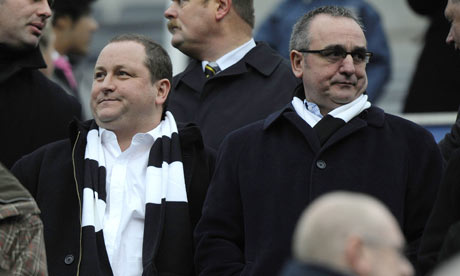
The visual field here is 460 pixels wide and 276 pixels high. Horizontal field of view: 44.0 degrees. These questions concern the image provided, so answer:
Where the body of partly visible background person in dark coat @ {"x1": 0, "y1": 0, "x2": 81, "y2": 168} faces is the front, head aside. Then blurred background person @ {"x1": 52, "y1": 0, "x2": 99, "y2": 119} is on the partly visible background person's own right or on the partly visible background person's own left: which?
on the partly visible background person's own left

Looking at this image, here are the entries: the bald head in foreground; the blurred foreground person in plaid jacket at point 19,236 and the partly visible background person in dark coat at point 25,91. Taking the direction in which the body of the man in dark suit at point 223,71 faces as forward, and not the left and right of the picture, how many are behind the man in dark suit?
0

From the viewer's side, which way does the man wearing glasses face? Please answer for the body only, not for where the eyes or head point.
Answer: toward the camera

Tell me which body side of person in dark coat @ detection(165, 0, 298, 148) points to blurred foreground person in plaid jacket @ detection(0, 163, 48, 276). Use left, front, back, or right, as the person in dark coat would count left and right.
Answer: front

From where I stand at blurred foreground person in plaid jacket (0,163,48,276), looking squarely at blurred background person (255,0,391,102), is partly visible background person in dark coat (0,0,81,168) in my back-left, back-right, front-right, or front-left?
front-left

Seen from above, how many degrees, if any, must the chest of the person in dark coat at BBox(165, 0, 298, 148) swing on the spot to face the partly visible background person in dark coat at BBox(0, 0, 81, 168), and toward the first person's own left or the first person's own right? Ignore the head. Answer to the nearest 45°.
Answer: approximately 45° to the first person's own right

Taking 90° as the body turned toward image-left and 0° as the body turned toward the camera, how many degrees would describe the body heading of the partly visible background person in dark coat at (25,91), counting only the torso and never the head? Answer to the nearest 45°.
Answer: approximately 315°

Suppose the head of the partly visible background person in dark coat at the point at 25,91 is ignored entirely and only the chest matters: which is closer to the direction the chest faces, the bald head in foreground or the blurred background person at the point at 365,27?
the bald head in foreground

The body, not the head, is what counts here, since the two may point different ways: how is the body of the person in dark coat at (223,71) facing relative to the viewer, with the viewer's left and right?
facing the viewer and to the left of the viewer

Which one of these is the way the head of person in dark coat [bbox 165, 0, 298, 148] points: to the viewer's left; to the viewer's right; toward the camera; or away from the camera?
to the viewer's left

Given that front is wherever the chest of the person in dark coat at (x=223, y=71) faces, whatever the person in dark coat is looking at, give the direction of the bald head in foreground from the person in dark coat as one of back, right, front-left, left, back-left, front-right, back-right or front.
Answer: front-left

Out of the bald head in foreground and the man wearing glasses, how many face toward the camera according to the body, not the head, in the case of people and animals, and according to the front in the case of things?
1
